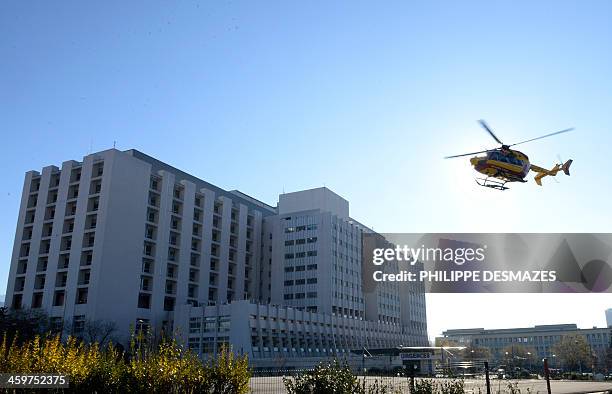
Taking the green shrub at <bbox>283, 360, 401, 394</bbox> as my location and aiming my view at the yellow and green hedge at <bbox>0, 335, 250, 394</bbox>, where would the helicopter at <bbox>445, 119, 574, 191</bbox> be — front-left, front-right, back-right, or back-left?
back-right

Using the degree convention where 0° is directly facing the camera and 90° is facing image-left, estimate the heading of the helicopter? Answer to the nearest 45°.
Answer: approximately 45°

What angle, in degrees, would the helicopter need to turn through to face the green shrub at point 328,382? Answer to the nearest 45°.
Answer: approximately 45° to its left
